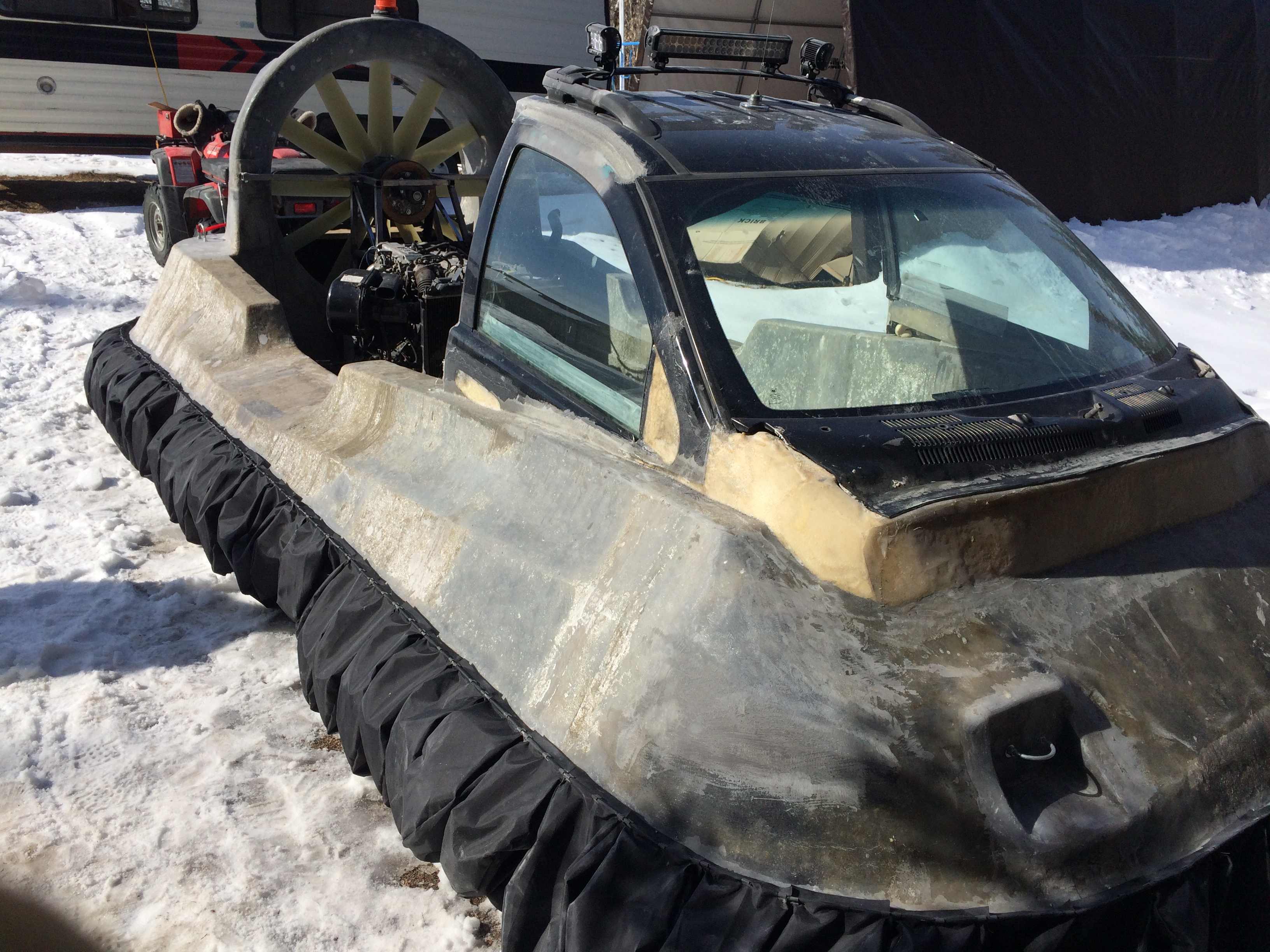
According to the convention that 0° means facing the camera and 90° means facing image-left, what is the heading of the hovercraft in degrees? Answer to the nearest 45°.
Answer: approximately 315°

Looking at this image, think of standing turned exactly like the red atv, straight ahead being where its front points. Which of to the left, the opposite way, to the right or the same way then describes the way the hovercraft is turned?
the opposite way

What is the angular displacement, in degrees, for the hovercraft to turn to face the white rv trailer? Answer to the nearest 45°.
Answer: approximately 180°

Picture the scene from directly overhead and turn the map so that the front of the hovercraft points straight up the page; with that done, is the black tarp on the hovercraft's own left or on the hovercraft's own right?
on the hovercraft's own left

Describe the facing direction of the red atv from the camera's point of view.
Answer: facing away from the viewer and to the left of the viewer

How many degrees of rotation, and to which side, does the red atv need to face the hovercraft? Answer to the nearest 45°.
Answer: approximately 135° to its left

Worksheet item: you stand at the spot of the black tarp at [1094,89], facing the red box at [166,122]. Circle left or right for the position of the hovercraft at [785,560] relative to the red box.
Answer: left
